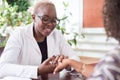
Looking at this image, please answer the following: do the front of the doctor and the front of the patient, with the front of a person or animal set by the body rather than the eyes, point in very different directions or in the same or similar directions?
very different directions

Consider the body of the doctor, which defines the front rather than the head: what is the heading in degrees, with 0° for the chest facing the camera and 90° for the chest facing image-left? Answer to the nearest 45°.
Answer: approximately 315°

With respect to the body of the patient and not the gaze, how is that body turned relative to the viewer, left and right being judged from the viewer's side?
facing away from the viewer and to the left of the viewer

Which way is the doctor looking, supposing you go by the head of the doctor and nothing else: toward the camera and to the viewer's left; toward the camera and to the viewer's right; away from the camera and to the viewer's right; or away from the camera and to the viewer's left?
toward the camera and to the viewer's right
